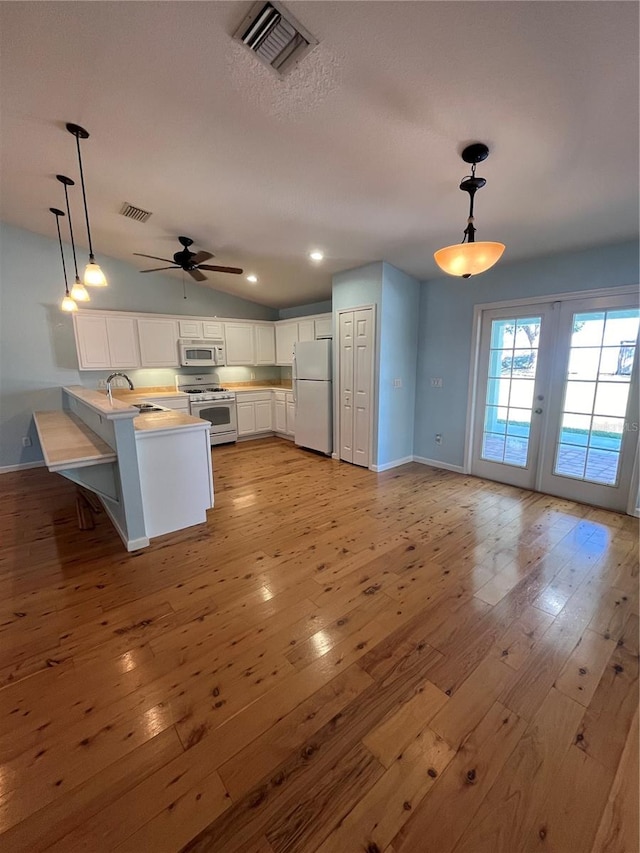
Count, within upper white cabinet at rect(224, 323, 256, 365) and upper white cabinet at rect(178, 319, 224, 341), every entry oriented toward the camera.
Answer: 2

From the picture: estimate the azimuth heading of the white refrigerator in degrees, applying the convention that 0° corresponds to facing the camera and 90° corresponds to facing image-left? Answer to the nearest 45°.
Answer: approximately 45°

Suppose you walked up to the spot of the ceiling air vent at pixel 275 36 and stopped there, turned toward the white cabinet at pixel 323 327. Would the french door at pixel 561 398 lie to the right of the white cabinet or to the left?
right

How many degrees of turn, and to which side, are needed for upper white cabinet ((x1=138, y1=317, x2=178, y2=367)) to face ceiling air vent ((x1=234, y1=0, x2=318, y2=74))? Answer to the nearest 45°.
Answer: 0° — it already faces it

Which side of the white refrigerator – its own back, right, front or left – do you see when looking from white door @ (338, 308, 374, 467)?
left

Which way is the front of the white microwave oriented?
toward the camera

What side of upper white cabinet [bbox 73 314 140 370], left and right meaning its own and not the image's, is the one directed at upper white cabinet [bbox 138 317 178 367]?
left

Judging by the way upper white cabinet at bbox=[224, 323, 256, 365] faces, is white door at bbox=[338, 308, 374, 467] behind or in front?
in front

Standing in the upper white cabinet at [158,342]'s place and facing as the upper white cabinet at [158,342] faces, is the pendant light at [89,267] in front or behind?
in front

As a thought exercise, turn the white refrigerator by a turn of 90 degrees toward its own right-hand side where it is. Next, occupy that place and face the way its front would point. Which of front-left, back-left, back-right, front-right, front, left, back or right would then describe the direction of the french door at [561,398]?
back

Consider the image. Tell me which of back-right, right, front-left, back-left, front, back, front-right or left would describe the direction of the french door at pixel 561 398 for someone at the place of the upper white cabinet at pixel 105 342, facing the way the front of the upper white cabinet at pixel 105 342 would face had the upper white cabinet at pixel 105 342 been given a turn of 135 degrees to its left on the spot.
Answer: right

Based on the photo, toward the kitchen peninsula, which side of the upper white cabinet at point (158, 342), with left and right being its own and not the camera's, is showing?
front

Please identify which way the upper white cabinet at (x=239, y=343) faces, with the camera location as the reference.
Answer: facing the viewer

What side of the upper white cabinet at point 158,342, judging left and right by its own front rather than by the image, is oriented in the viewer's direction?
front
